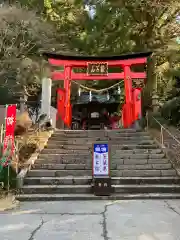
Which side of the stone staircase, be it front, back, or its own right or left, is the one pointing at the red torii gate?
back

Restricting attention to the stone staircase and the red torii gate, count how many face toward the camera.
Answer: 2

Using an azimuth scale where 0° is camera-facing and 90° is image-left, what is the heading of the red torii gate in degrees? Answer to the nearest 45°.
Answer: approximately 0°

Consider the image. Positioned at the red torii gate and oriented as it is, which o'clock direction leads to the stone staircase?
The stone staircase is roughly at 12 o'clock from the red torii gate.

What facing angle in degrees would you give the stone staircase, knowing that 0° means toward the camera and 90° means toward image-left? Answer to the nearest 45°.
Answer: approximately 0°

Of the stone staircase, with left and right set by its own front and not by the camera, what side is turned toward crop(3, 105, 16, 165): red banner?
right

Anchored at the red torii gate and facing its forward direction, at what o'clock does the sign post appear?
The sign post is roughly at 12 o'clock from the red torii gate.

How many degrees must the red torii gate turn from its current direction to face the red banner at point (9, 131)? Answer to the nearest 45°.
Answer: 0° — it already faces it

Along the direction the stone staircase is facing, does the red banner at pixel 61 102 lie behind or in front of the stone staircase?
behind
